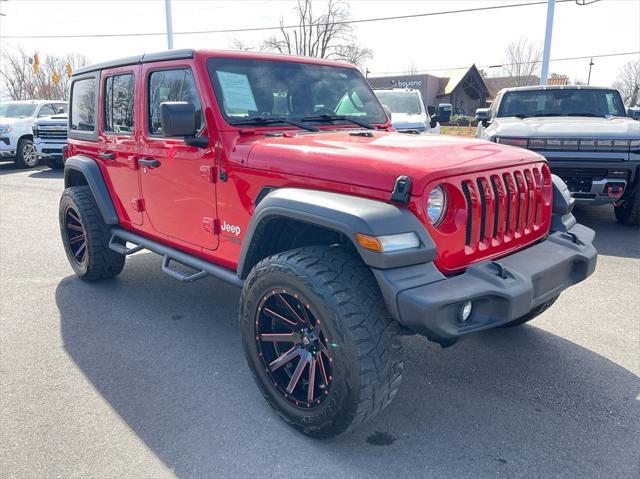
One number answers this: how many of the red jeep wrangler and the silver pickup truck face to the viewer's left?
0

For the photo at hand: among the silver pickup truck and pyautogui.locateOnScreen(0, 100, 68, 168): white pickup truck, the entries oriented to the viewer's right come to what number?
0

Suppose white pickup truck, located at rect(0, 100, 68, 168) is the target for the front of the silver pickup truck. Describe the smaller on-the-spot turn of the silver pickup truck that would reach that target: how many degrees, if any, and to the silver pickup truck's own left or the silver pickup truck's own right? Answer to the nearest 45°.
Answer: approximately 90° to the silver pickup truck's own right

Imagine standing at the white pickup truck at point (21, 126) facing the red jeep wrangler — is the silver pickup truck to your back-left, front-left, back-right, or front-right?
front-left

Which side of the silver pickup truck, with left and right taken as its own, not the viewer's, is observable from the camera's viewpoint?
front

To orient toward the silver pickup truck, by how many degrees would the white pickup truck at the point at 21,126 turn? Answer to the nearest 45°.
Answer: approximately 90° to its left

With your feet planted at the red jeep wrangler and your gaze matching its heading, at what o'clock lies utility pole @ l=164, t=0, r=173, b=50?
The utility pole is roughly at 7 o'clock from the red jeep wrangler.

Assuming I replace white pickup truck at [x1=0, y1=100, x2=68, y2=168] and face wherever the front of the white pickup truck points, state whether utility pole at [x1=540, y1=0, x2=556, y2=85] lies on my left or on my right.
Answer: on my left

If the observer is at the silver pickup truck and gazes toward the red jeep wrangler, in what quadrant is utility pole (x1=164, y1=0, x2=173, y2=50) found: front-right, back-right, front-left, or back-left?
back-right

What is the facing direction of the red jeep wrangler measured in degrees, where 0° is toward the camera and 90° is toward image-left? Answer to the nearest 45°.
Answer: approximately 315°

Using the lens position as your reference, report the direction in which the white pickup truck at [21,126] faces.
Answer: facing the viewer and to the left of the viewer

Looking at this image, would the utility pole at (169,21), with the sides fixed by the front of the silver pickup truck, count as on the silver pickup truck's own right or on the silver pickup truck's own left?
on the silver pickup truck's own right

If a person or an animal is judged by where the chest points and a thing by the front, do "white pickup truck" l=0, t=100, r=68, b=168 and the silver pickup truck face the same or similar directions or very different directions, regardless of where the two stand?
same or similar directions

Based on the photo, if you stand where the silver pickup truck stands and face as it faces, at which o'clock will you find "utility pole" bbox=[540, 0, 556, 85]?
The utility pole is roughly at 6 o'clock from the silver pickup truck.
